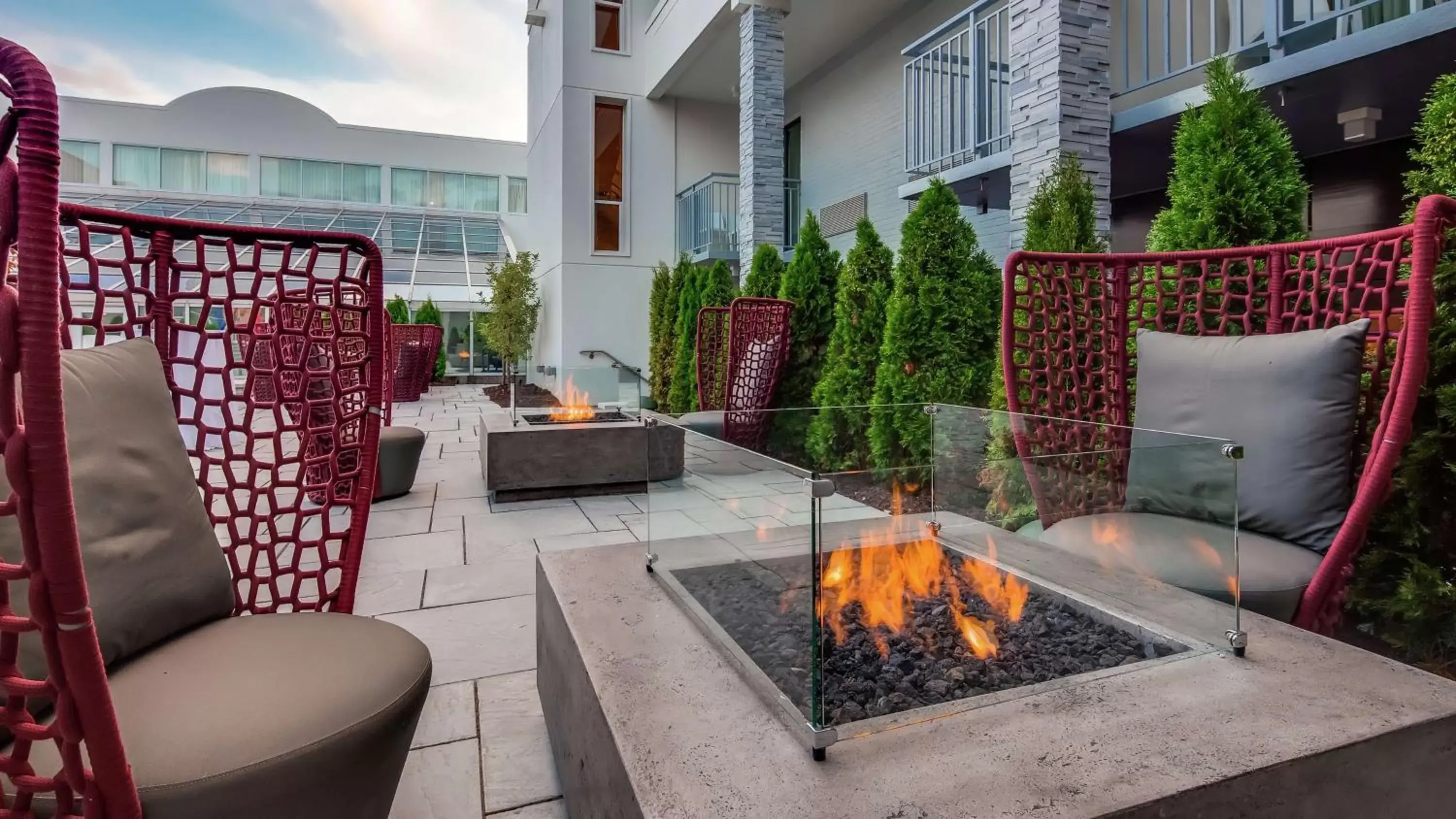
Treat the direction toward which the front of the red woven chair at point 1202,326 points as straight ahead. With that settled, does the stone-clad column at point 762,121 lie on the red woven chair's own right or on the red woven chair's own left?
on the red woven chair's own right

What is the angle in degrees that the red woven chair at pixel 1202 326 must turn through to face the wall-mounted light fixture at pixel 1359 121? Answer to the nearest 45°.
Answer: approximately 135° to its right

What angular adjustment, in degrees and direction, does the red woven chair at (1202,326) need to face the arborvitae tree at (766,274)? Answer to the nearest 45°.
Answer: approximately 90° to its right

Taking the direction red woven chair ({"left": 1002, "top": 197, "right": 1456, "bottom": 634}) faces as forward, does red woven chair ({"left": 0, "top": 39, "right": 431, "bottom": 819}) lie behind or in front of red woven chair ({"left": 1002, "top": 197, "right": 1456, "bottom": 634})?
in front

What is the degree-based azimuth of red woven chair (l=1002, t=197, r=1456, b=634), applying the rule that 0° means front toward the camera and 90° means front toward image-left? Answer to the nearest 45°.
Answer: approximately 45°

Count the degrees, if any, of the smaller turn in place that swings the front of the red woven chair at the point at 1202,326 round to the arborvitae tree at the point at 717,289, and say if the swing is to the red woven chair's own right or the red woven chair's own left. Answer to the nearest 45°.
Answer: approximately 90° to the red woven chair's own right

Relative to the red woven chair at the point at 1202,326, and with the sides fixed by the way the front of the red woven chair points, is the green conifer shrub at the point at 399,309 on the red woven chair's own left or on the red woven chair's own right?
on the red woven chair's own right

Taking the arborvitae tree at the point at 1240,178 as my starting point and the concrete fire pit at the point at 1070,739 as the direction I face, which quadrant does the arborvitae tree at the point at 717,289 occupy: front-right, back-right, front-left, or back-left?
back-right
